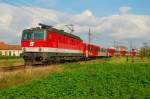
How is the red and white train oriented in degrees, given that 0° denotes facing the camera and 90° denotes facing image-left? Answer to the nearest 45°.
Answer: approximately 45°
